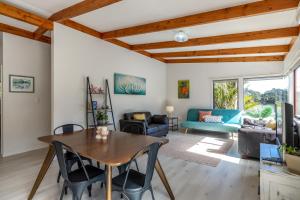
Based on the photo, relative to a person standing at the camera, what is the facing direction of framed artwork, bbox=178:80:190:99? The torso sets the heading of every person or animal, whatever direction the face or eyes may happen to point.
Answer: facing the viewer

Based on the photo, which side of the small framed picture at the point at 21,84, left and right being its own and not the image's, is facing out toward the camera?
front

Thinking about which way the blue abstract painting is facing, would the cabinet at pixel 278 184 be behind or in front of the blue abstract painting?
in front

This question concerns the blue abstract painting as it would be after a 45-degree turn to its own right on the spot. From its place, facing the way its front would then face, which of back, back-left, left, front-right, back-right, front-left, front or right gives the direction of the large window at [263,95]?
left

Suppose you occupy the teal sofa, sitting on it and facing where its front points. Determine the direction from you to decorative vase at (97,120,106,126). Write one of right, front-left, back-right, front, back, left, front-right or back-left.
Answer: front-right

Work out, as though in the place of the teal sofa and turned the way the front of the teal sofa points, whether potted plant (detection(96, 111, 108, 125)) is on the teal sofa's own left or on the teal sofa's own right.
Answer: on the teal sofa's own right

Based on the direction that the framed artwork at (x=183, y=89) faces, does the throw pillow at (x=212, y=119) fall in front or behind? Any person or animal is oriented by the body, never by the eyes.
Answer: in front

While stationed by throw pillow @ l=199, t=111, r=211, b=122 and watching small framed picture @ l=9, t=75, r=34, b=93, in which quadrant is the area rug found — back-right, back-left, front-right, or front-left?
front-left

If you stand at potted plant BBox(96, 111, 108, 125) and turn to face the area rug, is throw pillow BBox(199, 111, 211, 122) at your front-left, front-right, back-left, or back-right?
front-left

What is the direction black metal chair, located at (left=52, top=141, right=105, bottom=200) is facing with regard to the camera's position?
facing away from the viewer and to the right of the viewer

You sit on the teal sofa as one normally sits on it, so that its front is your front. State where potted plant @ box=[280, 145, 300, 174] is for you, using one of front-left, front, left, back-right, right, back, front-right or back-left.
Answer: front

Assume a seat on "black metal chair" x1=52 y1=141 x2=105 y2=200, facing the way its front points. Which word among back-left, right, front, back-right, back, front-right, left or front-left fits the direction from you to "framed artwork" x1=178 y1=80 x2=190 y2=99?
front

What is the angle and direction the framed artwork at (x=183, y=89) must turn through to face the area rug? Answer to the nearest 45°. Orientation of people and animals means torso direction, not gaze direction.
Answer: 0° — it already faces it

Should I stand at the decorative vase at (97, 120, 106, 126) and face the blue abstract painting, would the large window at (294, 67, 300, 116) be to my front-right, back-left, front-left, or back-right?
front-right

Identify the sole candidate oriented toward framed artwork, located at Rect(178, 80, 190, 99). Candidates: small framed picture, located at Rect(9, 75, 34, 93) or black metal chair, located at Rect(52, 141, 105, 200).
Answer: the black metal chair

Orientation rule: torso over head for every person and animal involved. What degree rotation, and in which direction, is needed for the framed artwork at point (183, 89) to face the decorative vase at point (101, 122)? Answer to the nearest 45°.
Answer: approximately 45° to its right

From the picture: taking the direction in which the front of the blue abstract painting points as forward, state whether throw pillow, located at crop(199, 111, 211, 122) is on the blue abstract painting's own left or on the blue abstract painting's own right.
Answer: on the blue abstract painting's own left

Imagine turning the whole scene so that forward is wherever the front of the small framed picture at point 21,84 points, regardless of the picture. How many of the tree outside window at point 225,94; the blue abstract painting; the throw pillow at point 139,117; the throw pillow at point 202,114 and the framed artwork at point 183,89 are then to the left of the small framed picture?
5
